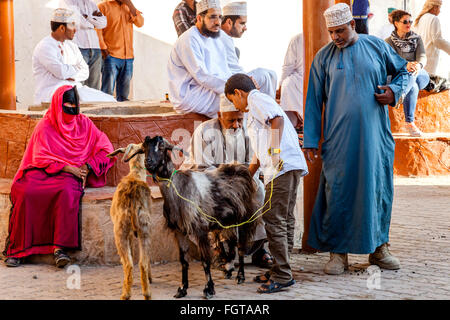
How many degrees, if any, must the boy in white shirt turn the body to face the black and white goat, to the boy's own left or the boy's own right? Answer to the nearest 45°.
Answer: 0° — they already face it

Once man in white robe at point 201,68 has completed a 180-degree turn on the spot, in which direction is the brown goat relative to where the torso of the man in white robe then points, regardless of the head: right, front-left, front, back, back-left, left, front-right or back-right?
back-left

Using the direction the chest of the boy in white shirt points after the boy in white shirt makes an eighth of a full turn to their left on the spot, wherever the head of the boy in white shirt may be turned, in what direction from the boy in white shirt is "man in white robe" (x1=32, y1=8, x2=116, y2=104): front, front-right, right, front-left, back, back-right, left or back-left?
right

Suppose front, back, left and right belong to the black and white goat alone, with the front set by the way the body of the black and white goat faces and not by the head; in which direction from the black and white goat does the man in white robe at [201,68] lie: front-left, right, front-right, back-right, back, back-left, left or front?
back-right

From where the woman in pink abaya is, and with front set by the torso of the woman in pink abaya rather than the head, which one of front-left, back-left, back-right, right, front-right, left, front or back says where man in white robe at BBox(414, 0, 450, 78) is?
back-left

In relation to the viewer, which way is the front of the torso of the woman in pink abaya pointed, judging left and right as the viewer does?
facing the viewer

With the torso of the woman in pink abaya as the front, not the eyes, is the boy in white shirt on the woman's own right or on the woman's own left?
on the woman's own left

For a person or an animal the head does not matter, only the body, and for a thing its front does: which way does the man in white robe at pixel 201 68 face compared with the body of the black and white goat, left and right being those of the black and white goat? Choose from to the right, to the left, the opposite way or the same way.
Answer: to the left

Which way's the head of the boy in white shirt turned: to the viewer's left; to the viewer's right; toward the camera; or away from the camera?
to the viewer's left

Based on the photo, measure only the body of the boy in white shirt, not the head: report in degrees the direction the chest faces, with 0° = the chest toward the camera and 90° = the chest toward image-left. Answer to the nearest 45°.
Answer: approximately 90°

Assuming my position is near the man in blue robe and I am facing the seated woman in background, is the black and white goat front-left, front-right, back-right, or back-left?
back-left

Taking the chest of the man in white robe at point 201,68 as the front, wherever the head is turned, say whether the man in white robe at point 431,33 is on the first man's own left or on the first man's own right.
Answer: on the first man's own left

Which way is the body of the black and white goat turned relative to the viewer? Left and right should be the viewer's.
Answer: facing the viewer and to the left of the viewer

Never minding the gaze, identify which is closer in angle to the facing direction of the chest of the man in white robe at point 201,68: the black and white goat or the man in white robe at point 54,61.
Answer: the black and white goat
